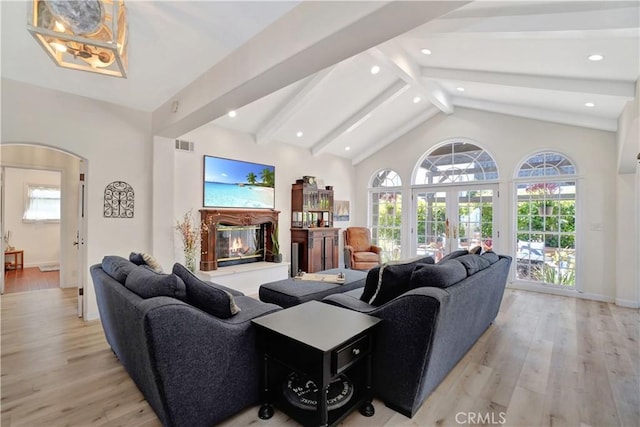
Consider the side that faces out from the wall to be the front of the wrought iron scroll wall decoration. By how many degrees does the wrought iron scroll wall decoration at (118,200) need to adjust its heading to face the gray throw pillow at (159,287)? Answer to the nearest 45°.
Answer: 0° — it already faces it

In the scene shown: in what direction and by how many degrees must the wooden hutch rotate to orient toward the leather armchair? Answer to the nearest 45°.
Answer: approximately 90° to its left

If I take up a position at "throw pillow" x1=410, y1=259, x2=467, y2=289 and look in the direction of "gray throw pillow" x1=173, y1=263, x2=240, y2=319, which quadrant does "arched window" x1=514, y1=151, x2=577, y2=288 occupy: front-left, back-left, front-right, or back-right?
back-right

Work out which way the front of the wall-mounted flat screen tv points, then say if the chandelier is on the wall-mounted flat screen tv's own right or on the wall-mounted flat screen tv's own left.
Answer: on the wall-mounted flat screen tv's own right

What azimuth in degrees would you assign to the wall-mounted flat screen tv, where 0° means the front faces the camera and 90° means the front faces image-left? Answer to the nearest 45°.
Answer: approximately 315°

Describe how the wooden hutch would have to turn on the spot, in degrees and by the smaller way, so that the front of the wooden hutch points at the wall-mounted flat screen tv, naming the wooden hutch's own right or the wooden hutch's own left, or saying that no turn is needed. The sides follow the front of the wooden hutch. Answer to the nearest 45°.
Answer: approximately 90° to the wooden hutch's own right

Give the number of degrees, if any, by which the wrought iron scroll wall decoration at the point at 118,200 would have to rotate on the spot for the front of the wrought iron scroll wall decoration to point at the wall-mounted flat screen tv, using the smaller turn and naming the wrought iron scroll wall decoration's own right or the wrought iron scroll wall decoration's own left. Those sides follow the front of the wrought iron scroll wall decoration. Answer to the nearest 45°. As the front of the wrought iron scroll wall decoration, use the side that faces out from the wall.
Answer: approximately 90° to the wrought iron scroll wall decoration's own left

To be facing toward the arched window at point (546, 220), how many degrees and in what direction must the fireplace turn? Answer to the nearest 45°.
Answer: approximately 45° to its left

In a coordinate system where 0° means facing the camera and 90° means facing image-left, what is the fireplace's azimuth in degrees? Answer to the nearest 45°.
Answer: approximately 315°
